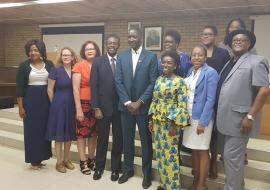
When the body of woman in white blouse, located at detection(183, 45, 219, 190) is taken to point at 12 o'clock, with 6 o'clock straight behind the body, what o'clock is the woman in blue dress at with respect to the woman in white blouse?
The woman in blue dress is roughly at 2 o'clock from the woman in white blouse.

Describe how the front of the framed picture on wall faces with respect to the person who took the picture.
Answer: facing the viewer

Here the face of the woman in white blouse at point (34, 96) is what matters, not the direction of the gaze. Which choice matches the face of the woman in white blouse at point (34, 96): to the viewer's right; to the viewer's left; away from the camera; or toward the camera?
toward the camera

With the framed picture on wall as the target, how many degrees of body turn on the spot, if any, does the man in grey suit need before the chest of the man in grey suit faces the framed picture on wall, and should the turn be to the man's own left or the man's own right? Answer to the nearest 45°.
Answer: approximately 90° to the man's own right

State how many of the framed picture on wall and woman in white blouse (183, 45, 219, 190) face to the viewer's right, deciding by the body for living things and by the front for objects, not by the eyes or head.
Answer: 0

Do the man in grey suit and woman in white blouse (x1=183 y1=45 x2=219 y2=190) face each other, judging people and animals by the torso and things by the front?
no

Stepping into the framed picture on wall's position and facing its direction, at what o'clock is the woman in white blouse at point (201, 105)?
The woman in white blouse is roughly at 12 o'clock from the framed picture on wall.

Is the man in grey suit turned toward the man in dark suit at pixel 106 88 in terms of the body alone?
no

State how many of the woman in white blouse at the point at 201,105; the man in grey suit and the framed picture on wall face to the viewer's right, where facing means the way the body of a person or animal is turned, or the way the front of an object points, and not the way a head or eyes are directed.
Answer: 0

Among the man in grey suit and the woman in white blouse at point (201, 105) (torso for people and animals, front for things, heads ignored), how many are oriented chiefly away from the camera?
0

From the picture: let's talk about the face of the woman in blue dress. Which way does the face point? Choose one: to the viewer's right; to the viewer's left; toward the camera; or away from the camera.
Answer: toward the camera

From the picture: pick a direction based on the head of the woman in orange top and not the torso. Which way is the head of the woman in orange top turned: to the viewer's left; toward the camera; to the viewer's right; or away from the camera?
toward the camera

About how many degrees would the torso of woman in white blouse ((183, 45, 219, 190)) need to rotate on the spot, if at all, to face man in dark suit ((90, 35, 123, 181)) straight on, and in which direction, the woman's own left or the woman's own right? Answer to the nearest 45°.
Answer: approximately 45° to the woman's own right

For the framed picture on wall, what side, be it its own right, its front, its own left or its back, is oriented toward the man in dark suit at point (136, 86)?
front

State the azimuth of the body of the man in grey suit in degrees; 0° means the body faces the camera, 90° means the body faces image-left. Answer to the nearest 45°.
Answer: approximately 45°

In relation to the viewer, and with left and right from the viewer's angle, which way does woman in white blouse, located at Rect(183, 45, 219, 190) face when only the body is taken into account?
facing the viewer and to the left of the viewer

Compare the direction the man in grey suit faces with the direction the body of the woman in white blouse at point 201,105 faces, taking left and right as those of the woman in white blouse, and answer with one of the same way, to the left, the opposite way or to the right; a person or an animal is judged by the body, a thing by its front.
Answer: the same way

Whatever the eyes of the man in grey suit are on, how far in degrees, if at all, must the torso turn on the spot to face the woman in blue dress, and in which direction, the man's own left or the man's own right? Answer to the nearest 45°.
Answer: approximately 45° to the man's own right

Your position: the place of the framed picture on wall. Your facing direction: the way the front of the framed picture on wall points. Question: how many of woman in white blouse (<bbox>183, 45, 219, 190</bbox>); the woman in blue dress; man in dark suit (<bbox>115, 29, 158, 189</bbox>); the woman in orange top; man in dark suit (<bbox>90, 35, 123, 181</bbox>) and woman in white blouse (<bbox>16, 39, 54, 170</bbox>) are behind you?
0

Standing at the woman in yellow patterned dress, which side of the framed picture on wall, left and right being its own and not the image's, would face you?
front
